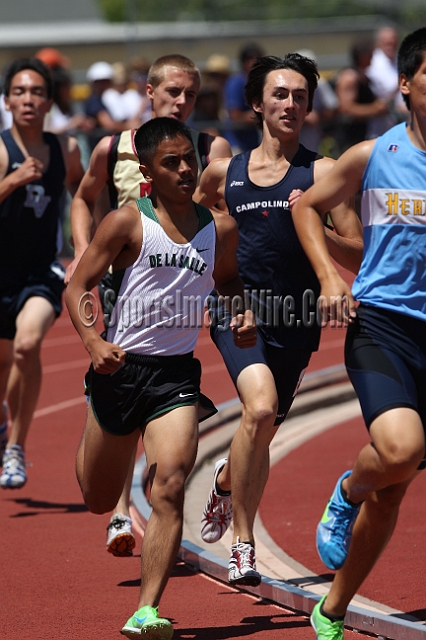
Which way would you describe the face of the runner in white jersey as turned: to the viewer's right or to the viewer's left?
to the viewer's right

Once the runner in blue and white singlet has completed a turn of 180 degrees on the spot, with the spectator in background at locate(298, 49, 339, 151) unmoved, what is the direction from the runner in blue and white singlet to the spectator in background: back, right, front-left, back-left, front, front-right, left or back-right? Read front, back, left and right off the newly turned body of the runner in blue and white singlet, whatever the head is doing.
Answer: front-right

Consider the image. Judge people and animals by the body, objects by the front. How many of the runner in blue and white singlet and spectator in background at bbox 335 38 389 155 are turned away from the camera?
0

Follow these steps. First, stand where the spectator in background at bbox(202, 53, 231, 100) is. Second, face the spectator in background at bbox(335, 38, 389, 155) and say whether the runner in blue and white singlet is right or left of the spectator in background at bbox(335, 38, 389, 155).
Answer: right
